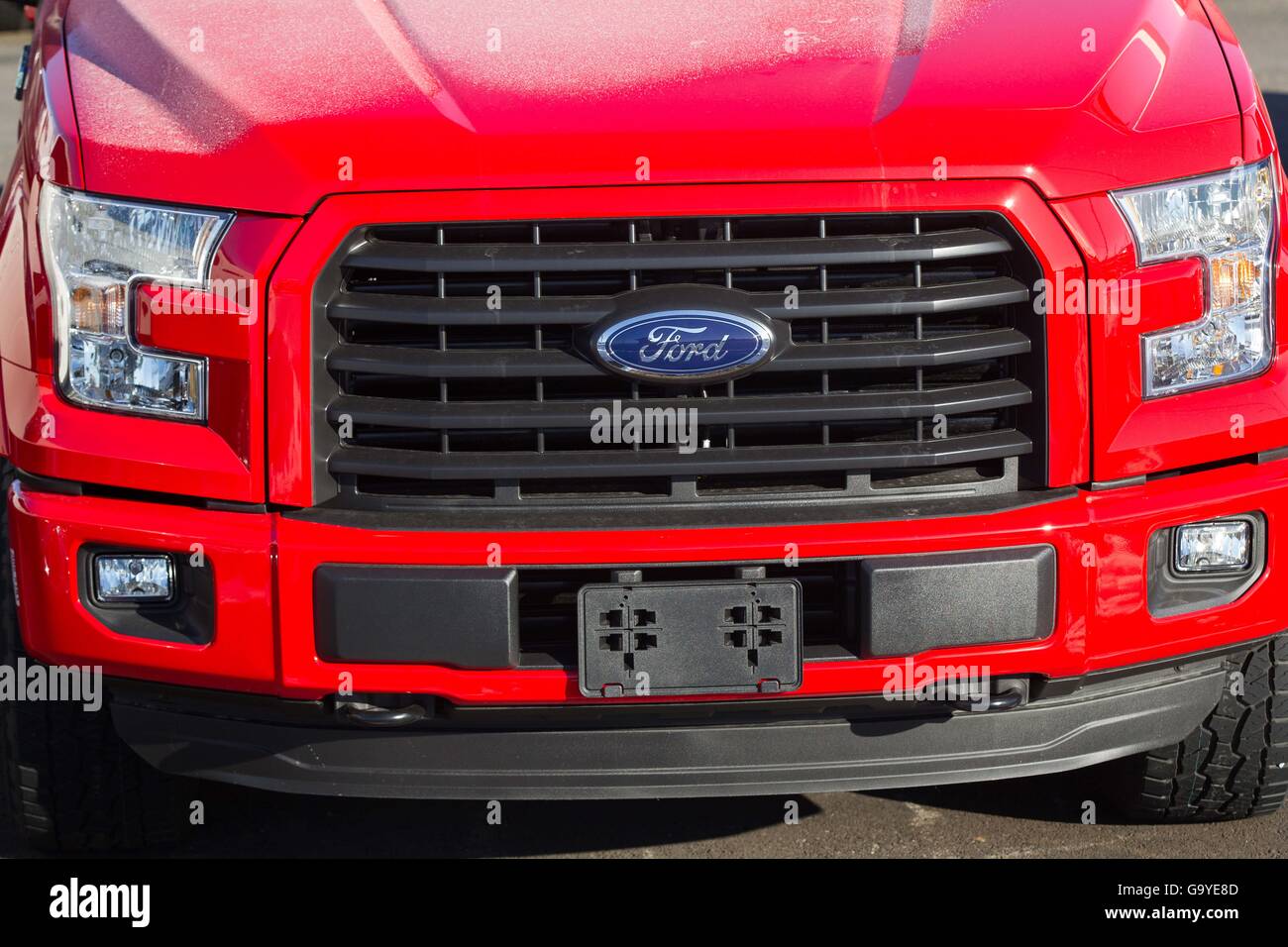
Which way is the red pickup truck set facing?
toward the camera
